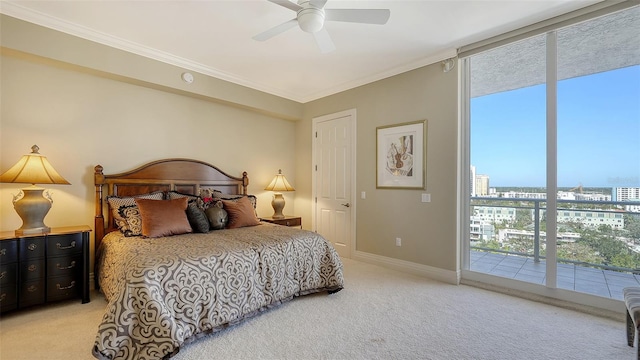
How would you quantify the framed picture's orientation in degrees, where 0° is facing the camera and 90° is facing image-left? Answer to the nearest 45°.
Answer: approximately 45°

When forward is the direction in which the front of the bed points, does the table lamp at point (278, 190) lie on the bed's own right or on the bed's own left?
on the bed's own left

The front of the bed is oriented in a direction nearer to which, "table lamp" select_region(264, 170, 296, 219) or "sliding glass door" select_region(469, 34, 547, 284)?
the sliding glass door

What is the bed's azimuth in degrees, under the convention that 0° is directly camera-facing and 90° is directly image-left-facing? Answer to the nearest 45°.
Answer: approximately 315°

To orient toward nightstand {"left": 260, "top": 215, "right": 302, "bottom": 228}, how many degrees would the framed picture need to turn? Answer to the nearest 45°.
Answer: approximately 45° to its right

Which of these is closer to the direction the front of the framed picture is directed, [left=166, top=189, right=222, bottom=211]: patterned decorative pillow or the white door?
the patterned decorative pillow

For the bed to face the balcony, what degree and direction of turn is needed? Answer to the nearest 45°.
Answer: approximately 45° to its left

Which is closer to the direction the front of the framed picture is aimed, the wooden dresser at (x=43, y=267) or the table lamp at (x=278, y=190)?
the wooden dresser
